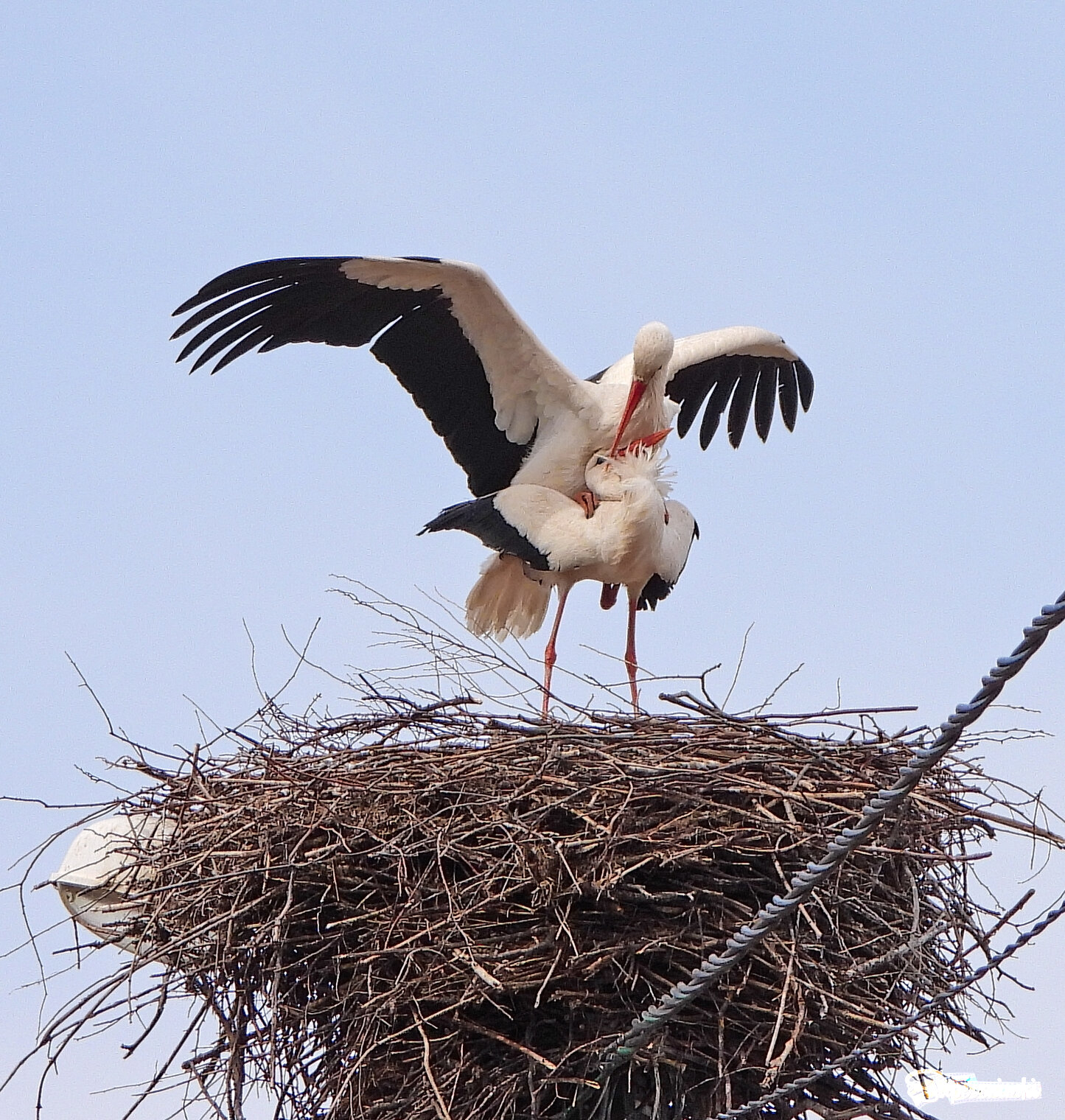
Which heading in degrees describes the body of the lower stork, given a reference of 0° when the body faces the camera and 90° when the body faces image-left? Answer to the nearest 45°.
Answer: approximately 315°

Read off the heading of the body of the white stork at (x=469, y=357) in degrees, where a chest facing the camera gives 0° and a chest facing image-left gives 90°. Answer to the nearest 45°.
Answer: approximately 315°

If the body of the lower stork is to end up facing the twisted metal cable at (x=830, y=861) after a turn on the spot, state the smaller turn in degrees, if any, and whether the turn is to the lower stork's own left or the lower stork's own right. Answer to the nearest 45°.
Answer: approximately 45° to the lower stork's own right
